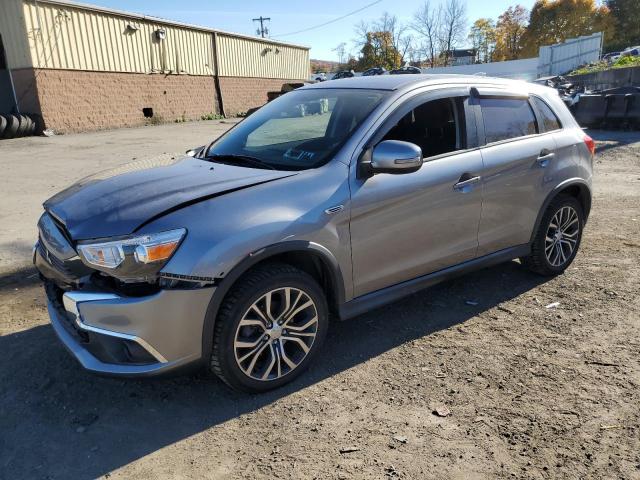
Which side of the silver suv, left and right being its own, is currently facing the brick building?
right

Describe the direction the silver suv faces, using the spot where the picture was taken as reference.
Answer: facing the viewer and to the left of the viewer
